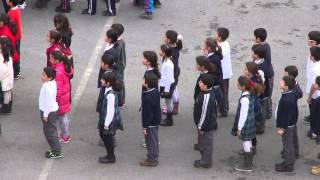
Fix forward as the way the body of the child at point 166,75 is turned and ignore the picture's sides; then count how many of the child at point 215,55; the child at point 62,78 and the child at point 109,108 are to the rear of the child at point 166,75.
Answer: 1

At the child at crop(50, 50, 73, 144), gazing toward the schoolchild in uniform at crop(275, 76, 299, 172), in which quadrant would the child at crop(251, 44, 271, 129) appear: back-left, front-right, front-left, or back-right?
front-left

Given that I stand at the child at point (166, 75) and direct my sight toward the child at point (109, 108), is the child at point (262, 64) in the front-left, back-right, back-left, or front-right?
back-left

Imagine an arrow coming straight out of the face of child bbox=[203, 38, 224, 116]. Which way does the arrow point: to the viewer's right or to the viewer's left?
to the viewer's left

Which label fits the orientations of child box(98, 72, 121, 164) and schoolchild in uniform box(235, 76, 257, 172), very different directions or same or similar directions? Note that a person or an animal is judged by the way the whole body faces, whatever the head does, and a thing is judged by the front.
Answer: same or similar directions

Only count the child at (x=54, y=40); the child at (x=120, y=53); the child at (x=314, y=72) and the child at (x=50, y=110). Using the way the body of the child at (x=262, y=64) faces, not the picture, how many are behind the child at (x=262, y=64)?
1

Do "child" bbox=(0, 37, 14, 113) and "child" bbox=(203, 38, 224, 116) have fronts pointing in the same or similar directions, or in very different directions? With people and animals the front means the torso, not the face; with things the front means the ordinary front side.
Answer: same or similar directions

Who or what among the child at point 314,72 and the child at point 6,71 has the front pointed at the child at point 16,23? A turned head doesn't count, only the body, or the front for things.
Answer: the child at point 314,72
